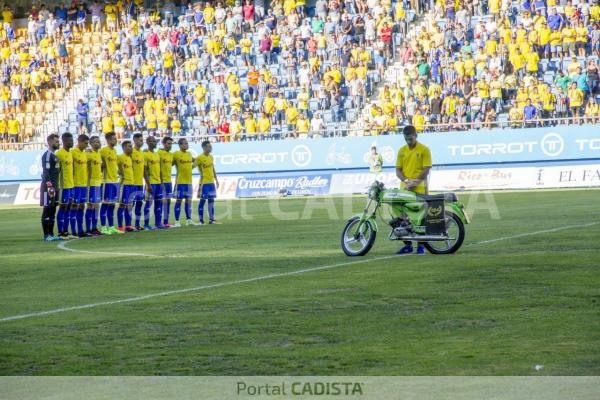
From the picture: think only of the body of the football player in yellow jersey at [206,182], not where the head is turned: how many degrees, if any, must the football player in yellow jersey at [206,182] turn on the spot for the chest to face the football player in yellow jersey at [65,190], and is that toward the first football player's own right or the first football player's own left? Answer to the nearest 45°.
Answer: approximately 90° to the first football player's own right

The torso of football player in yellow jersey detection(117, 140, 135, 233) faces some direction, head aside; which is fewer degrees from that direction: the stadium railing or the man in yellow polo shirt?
the man in yellow polo shirt

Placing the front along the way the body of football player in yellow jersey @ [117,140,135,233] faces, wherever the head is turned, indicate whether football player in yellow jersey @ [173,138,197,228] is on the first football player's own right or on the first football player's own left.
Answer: on the first football player's own left

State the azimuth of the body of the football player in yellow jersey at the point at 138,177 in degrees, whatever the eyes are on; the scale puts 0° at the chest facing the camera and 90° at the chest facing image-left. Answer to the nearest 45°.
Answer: approximately 315°

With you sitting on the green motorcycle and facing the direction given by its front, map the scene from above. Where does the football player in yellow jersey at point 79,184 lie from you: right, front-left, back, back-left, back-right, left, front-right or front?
front-right

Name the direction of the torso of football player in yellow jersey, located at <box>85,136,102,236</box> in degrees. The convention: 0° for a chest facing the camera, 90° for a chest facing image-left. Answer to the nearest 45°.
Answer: approximately 315°

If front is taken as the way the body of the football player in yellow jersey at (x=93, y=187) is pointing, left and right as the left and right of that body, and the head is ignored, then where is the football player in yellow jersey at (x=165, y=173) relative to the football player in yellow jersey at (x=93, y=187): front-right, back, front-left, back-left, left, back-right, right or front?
left

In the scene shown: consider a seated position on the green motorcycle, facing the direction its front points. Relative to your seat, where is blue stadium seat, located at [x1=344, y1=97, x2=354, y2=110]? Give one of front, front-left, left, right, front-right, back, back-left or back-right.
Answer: right

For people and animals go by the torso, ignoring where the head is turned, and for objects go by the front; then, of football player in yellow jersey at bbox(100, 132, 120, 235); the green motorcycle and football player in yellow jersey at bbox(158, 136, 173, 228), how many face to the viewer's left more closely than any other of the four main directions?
1

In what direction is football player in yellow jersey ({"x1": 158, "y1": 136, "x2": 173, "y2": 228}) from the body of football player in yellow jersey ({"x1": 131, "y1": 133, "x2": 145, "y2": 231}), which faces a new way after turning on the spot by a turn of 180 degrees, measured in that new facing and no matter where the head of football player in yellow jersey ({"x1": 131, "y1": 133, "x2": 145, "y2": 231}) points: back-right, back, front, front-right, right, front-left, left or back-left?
right

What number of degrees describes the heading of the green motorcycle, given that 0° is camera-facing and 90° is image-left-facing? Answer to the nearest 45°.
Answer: approximately 90°

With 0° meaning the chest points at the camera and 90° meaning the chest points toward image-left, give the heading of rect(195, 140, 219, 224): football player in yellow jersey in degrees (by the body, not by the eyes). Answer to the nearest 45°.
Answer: approximately 315°
